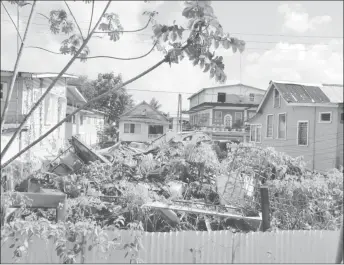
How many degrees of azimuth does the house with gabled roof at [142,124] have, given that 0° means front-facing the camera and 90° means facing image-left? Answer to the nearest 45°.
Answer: approximately 0°

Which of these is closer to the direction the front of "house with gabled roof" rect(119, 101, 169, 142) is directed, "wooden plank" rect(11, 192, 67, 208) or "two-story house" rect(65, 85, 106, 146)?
the wooden plank

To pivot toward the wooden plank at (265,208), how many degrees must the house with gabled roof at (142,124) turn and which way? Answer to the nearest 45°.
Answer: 0° — it already faces it

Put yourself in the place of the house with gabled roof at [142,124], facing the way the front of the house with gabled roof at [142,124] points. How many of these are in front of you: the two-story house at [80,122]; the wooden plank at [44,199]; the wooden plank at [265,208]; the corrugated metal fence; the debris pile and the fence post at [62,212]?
6

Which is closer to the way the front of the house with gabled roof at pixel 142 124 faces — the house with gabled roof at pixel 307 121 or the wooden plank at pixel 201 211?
the wooden plank

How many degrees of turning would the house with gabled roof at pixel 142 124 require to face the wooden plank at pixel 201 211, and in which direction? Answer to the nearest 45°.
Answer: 0° — it already faces it
